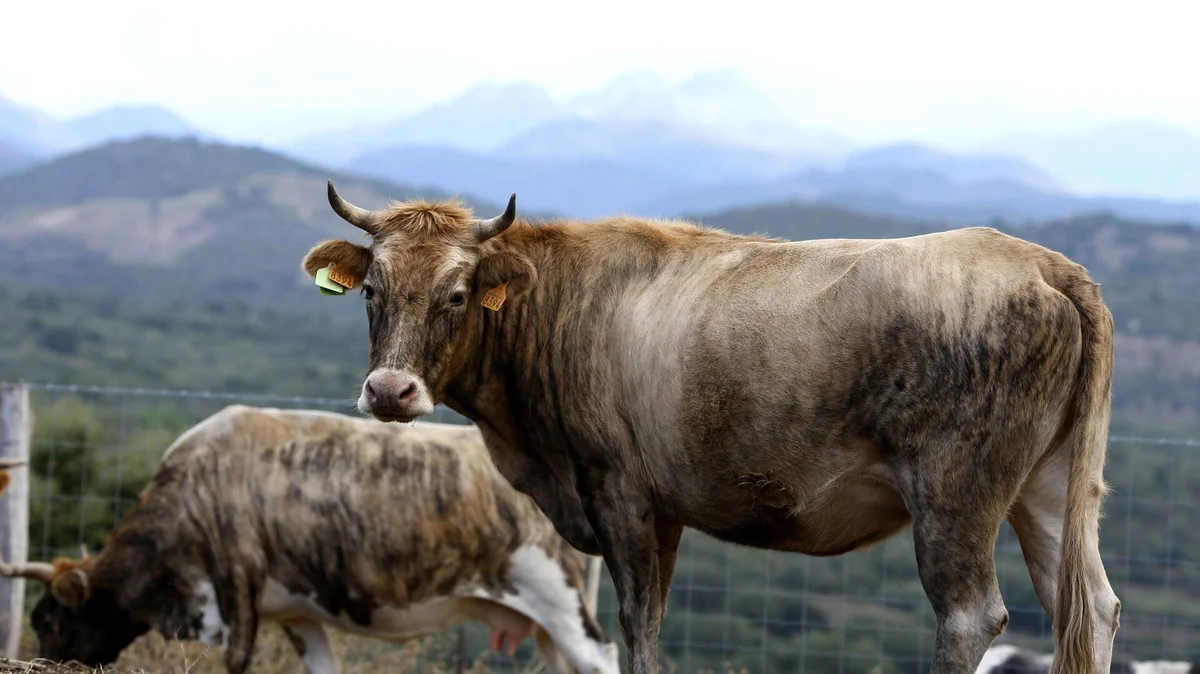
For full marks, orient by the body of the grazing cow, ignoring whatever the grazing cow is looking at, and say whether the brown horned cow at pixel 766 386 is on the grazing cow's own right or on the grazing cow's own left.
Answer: on the grazing cow's own left

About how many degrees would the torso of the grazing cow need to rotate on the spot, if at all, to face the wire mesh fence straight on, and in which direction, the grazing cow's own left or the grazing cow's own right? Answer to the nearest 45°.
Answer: approximately 135° to the grazing cow's own right

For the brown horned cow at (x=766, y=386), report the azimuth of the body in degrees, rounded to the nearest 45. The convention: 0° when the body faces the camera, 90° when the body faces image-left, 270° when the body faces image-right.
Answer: approximately 90°

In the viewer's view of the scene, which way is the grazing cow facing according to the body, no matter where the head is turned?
to the viewer's left

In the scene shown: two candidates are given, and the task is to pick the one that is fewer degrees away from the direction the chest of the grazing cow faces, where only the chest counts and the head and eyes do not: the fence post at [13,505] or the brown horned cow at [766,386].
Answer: the fence post

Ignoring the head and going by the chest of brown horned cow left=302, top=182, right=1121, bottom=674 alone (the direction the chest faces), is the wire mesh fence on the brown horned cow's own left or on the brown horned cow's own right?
on the brown horned cow's own right

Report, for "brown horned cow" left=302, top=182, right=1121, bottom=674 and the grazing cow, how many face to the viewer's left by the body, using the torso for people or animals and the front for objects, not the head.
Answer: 2

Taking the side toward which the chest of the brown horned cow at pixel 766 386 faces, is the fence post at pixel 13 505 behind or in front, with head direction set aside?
in front
